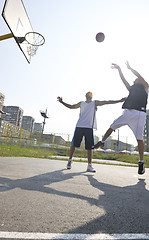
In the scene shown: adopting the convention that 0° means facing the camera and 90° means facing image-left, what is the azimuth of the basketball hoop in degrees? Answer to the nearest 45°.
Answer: approximately 270°
